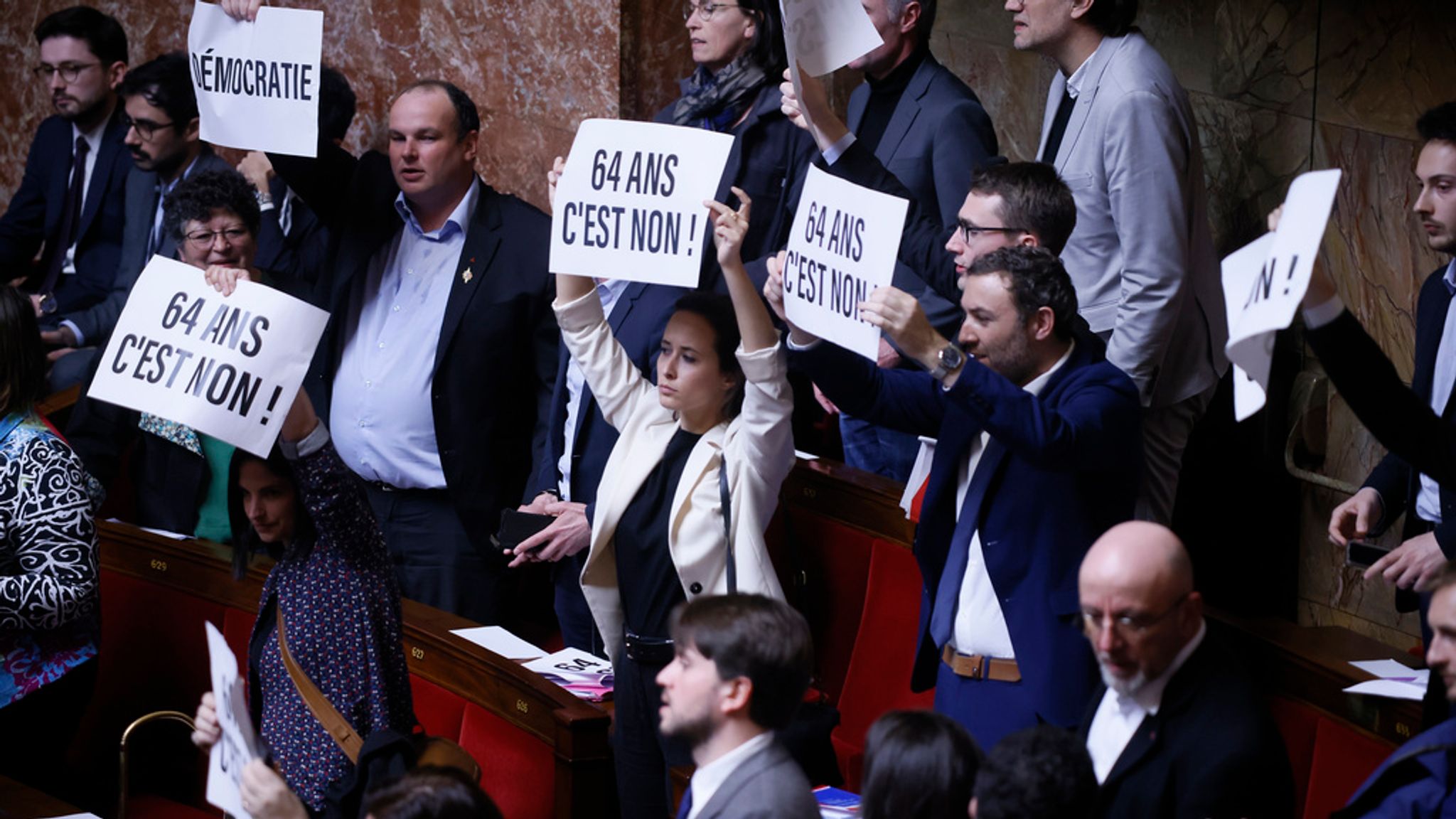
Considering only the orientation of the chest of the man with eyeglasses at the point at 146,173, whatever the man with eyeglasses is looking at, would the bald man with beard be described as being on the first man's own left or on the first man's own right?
on the first man's own left

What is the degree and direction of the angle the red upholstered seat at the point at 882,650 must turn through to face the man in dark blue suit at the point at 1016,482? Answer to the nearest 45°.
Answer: approximately 45° to its left

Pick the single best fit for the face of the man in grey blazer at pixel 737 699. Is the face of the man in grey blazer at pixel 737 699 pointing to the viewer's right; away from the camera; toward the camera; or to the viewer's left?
to the viewer's left

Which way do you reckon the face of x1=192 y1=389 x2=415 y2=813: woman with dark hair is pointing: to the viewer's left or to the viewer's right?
to the viewer's left

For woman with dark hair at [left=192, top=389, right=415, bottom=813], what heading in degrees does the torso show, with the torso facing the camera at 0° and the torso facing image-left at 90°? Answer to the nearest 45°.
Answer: approximately 45°

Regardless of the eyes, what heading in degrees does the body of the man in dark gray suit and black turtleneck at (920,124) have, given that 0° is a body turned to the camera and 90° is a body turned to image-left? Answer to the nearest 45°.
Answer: approximately 45°
